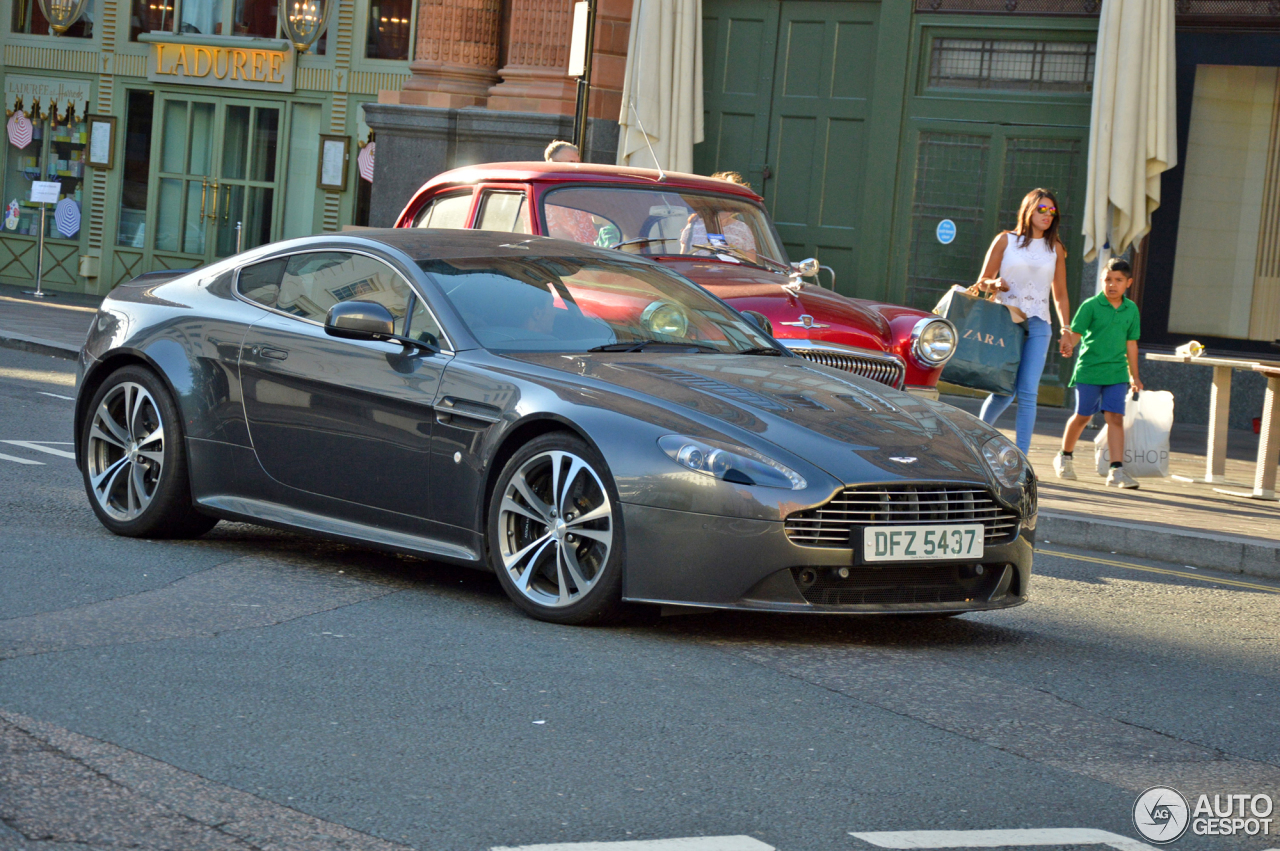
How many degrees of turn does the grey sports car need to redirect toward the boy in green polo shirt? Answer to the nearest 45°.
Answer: approximately 90° to its left

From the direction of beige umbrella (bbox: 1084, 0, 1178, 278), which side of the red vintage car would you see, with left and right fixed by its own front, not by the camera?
left

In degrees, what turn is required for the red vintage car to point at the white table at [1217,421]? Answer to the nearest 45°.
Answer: approximately 90° to its left

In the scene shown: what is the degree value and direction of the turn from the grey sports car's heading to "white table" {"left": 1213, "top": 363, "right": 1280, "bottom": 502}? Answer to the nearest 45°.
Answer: approximately 90° to its left

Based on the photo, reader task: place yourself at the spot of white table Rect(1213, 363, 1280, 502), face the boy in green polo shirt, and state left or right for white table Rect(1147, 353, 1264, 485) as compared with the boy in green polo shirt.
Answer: right

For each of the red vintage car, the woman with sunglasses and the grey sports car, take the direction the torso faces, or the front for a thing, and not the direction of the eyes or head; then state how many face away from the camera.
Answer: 0

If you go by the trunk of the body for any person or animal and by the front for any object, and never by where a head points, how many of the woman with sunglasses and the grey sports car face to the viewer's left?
0

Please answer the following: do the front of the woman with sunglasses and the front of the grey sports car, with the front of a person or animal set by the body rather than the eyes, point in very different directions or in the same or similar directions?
same or similar directions

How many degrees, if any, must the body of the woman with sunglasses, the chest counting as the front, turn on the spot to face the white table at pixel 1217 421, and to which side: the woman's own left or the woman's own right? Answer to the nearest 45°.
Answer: approximately 90° to the woman's own left

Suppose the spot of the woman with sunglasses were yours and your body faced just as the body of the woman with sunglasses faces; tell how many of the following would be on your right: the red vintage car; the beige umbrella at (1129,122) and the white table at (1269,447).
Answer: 1
